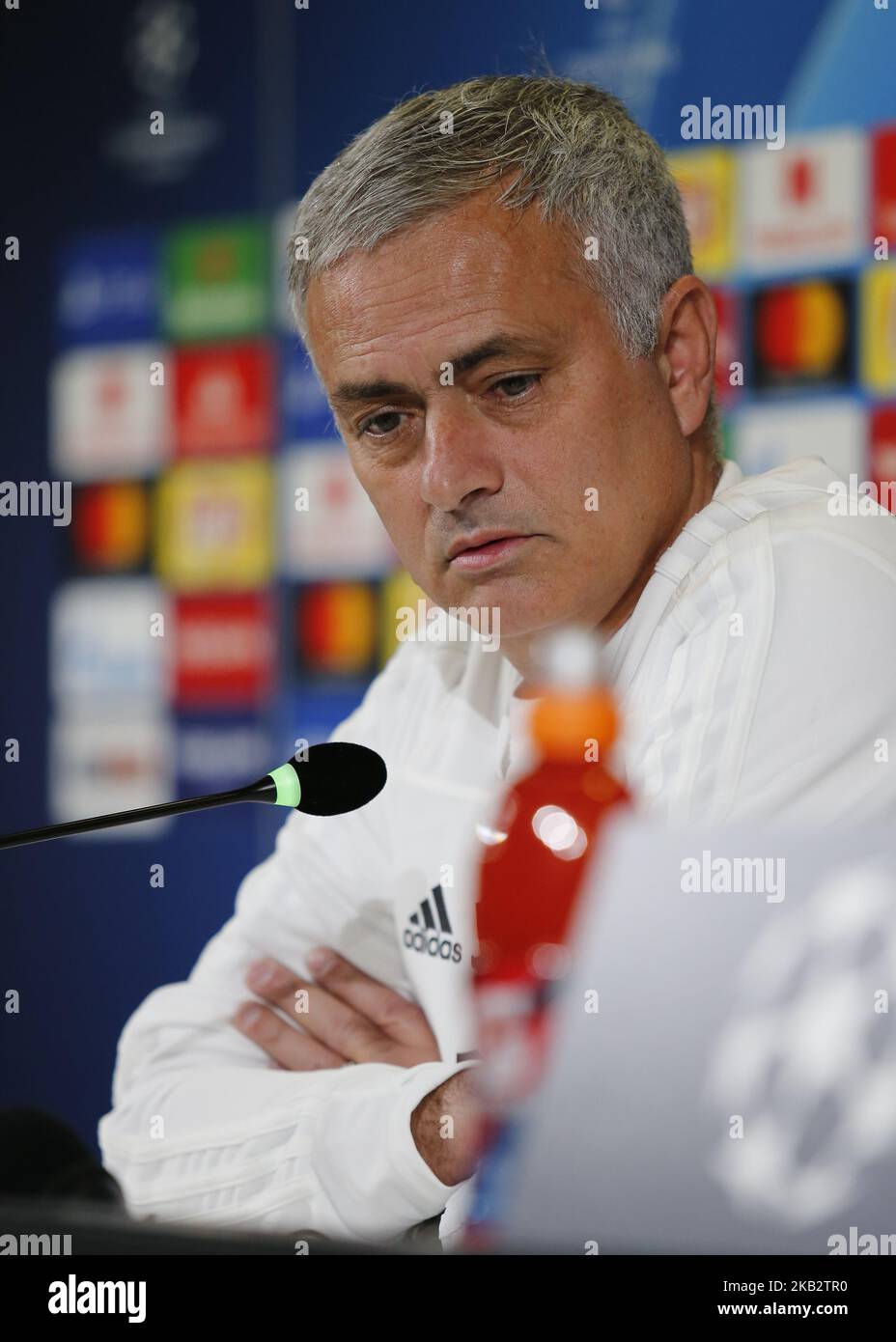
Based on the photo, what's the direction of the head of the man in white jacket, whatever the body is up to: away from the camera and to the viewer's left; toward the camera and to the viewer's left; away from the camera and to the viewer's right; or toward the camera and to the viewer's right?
toward the camera and to the viewer's left

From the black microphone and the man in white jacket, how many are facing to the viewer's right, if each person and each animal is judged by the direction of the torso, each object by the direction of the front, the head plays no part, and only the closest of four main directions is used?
1

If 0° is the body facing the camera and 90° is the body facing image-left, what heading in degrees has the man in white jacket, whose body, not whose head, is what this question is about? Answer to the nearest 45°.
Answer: approximately 45°

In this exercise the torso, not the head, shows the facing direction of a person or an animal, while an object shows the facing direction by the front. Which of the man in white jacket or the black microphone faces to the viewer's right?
the black microphone

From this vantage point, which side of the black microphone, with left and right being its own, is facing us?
right
